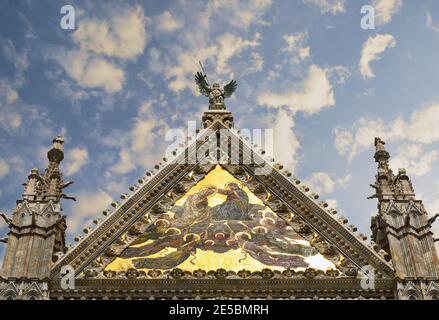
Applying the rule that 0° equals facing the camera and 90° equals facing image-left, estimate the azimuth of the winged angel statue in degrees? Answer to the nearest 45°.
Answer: approximately 0°
